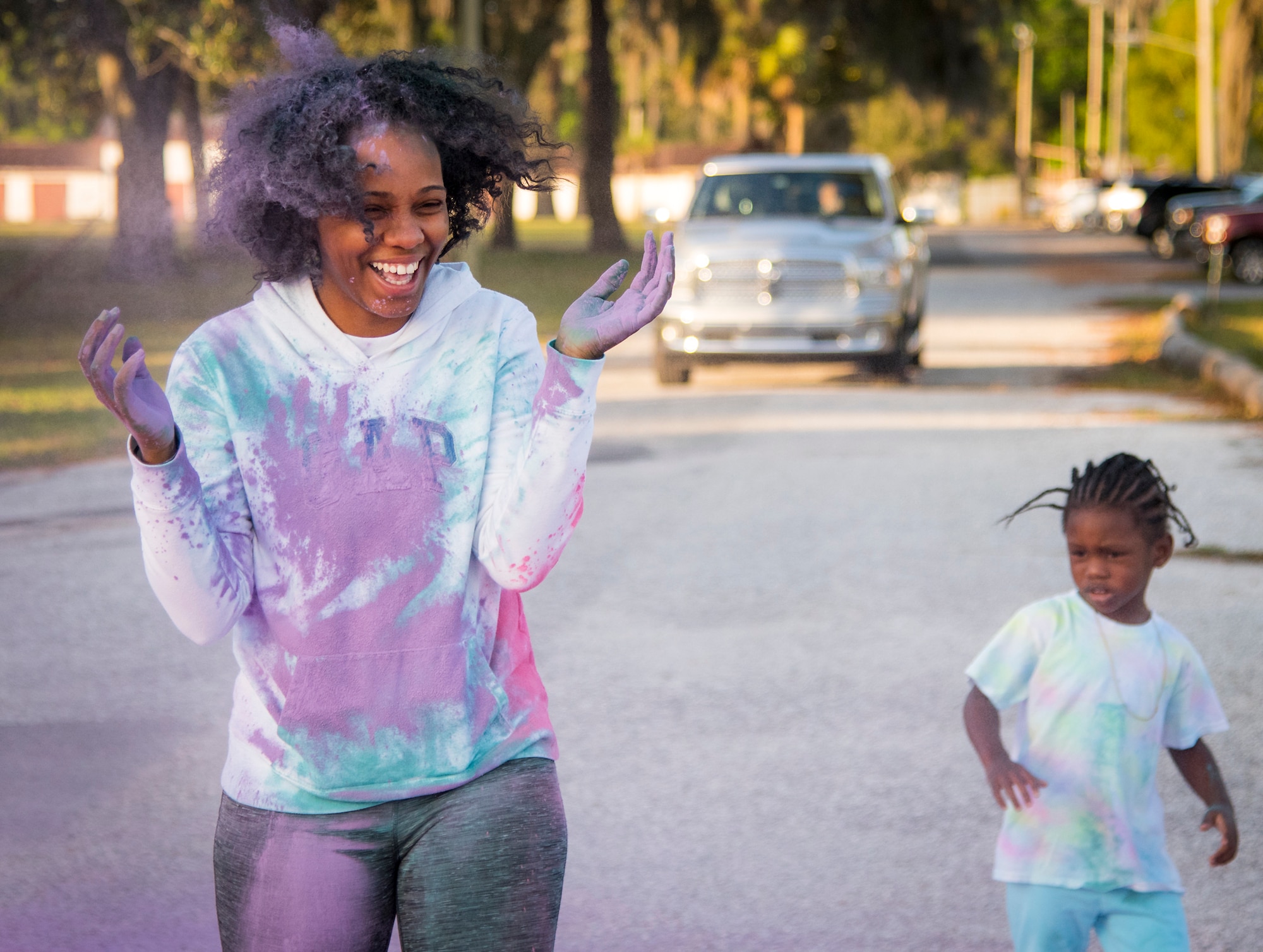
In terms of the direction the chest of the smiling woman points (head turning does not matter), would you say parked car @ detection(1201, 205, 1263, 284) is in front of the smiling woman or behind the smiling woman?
behind

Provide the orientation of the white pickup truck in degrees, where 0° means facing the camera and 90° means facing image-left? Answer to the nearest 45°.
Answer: approximately 0°

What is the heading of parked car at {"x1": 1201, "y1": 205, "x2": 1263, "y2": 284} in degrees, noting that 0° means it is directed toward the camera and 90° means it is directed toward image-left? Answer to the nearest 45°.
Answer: approximately 90°

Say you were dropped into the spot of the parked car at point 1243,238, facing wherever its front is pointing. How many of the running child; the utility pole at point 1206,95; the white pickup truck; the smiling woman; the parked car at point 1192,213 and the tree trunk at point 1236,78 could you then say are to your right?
3

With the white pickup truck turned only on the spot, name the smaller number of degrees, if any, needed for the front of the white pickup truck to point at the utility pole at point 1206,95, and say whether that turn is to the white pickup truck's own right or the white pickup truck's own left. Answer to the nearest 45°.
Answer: approximately 180°

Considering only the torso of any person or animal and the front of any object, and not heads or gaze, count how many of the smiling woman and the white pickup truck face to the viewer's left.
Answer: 0

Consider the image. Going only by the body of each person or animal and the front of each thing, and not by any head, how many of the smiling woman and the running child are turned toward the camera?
2

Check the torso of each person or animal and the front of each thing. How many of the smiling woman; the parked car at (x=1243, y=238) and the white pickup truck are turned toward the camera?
2

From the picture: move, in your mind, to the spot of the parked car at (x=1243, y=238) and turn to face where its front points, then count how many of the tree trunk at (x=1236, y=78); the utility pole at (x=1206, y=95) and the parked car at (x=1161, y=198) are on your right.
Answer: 3

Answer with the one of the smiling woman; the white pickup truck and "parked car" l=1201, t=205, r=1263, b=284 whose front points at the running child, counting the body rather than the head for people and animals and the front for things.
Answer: the white pickup truck

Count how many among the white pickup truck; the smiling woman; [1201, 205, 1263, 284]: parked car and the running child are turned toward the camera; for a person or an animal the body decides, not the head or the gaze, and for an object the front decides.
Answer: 3

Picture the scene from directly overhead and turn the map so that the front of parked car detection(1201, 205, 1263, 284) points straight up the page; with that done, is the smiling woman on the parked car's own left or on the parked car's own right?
on the parked car's own left
